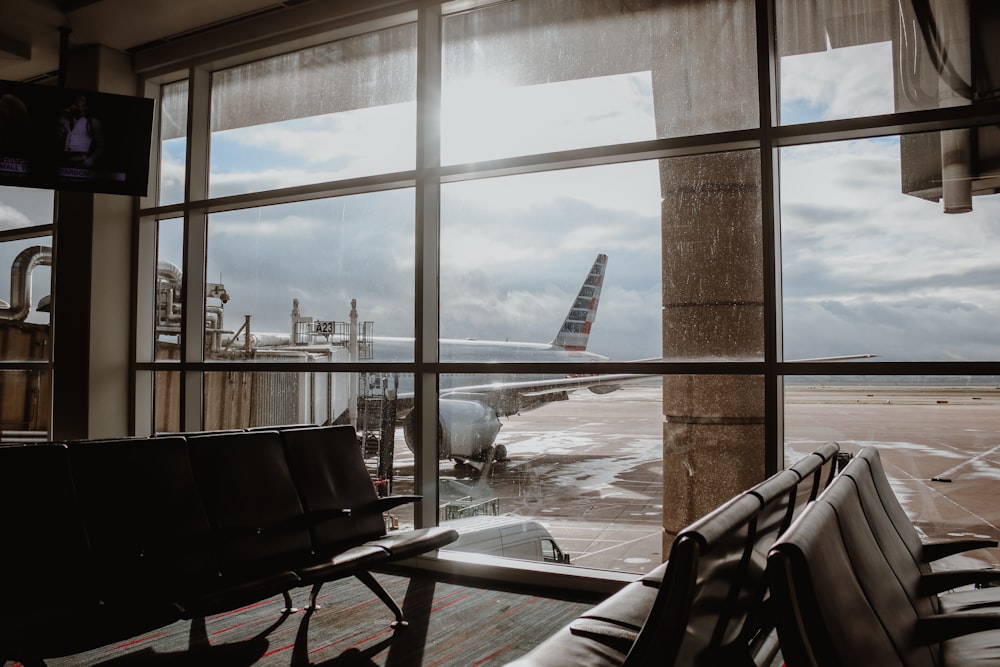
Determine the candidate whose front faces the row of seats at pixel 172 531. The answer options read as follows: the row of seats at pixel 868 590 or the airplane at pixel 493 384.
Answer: the airplane

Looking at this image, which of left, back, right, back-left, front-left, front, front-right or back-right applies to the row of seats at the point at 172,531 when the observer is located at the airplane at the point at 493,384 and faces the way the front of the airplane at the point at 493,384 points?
front

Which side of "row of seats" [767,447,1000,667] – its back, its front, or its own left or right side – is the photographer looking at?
right

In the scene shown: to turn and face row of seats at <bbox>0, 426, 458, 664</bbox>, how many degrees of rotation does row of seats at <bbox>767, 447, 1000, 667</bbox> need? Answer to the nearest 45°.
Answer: approximately 180°

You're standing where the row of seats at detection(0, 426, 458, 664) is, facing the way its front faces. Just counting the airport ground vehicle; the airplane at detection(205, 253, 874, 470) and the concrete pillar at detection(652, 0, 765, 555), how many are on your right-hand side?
0

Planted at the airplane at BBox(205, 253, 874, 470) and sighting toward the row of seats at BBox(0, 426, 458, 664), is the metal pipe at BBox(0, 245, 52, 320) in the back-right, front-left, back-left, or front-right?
front-right

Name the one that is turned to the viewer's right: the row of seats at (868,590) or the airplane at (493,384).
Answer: the row of seats

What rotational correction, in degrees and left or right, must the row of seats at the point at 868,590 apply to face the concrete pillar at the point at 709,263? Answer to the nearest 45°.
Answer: approximately 90° to its left

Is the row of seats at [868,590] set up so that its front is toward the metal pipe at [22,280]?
no

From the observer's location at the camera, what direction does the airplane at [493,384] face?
facing the viewer and to the left of the viewer

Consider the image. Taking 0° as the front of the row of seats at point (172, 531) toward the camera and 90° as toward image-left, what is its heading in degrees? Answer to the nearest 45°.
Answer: approximately 315°

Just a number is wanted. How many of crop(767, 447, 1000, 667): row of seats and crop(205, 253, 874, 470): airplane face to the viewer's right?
1
